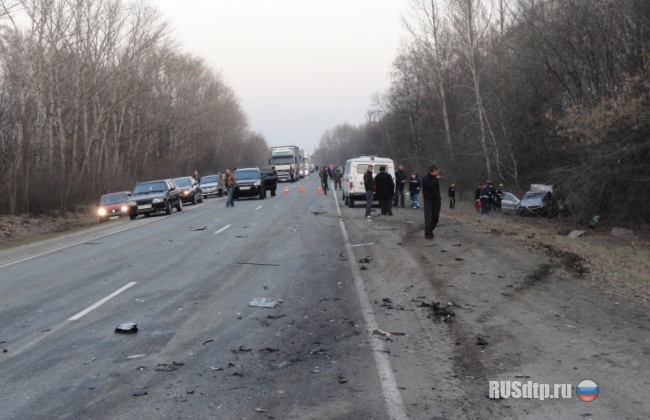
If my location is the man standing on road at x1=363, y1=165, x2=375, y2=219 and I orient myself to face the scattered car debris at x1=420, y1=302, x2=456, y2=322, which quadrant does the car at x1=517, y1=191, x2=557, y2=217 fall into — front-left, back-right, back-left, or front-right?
back-left

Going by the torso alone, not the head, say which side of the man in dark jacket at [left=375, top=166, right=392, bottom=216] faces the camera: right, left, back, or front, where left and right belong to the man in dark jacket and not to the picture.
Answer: back

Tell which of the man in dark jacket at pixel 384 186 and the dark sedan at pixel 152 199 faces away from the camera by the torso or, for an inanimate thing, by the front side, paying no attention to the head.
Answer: the man in dark jacket
